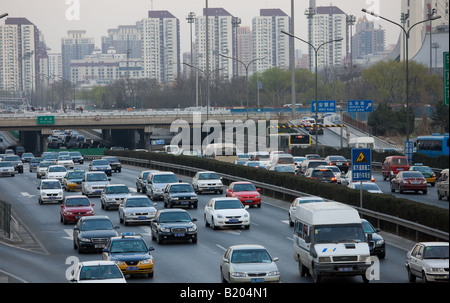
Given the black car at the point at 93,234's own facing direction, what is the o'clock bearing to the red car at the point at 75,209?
The red car is roughly at 6 o'clock from the black car.

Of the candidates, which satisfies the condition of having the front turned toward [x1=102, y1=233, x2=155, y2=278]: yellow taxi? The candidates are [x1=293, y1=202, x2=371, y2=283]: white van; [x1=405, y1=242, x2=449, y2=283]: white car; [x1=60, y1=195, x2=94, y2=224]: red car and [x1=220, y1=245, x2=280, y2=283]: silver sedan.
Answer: the red car

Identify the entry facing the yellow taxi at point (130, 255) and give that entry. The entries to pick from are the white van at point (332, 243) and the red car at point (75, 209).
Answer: the red car

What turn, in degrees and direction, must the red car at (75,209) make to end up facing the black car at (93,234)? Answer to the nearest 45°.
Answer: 0° — it already faces it

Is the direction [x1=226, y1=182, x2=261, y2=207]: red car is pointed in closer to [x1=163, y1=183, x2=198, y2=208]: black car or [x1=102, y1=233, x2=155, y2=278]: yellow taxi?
the yellow taxi

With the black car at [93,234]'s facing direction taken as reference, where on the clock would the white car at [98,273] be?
The white car is roughly at 12 o'clock from the black car.

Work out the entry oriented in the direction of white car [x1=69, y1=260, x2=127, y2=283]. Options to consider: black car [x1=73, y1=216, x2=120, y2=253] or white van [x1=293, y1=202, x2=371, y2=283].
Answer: the black car

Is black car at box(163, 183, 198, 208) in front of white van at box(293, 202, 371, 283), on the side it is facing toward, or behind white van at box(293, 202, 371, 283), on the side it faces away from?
behind

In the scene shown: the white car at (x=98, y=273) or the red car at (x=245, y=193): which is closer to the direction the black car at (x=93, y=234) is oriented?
the white car

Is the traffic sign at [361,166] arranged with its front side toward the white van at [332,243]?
yes

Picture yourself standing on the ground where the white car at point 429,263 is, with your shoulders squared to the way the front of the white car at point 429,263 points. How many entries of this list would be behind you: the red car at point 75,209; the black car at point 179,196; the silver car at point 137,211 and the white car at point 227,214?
4

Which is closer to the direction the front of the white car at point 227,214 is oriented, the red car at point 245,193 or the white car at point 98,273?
the white car

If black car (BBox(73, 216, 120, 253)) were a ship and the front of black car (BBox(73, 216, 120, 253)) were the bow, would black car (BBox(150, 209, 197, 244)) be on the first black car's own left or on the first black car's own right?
on the first black car's own left
